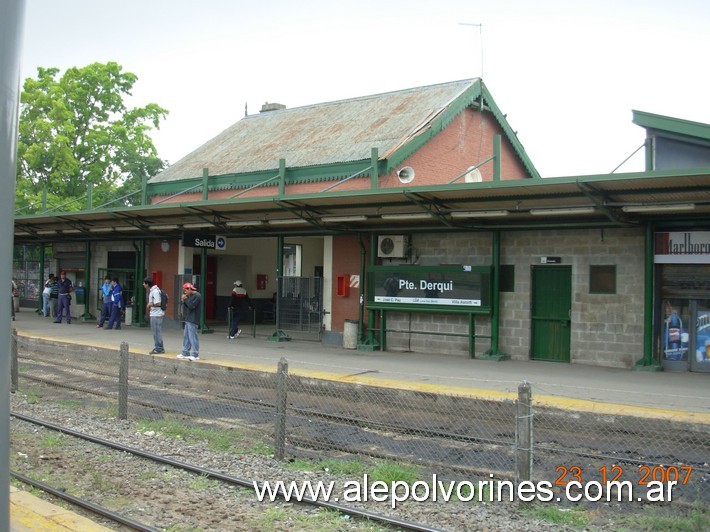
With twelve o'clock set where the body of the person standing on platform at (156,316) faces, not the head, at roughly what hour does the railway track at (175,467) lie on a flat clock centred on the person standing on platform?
The railway track is roughly at 9 o'clock from the person standing on platform.

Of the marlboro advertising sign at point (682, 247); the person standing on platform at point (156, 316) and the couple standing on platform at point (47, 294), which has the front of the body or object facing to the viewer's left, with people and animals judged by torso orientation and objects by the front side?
the person standing on platform at point (156, 316)

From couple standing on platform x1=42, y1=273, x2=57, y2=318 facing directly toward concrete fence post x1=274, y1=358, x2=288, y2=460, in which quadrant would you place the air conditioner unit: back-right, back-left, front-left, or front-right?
front-left

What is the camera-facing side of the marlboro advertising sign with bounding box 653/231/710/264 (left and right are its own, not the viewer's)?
front

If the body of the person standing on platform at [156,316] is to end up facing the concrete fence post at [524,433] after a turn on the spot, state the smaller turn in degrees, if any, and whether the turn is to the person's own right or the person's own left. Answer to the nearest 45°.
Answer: approximately 90° to the person's own left

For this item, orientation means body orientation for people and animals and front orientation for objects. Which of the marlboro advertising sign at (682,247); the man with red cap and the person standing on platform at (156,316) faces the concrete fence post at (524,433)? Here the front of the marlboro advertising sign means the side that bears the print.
the marlboro advertising sign
